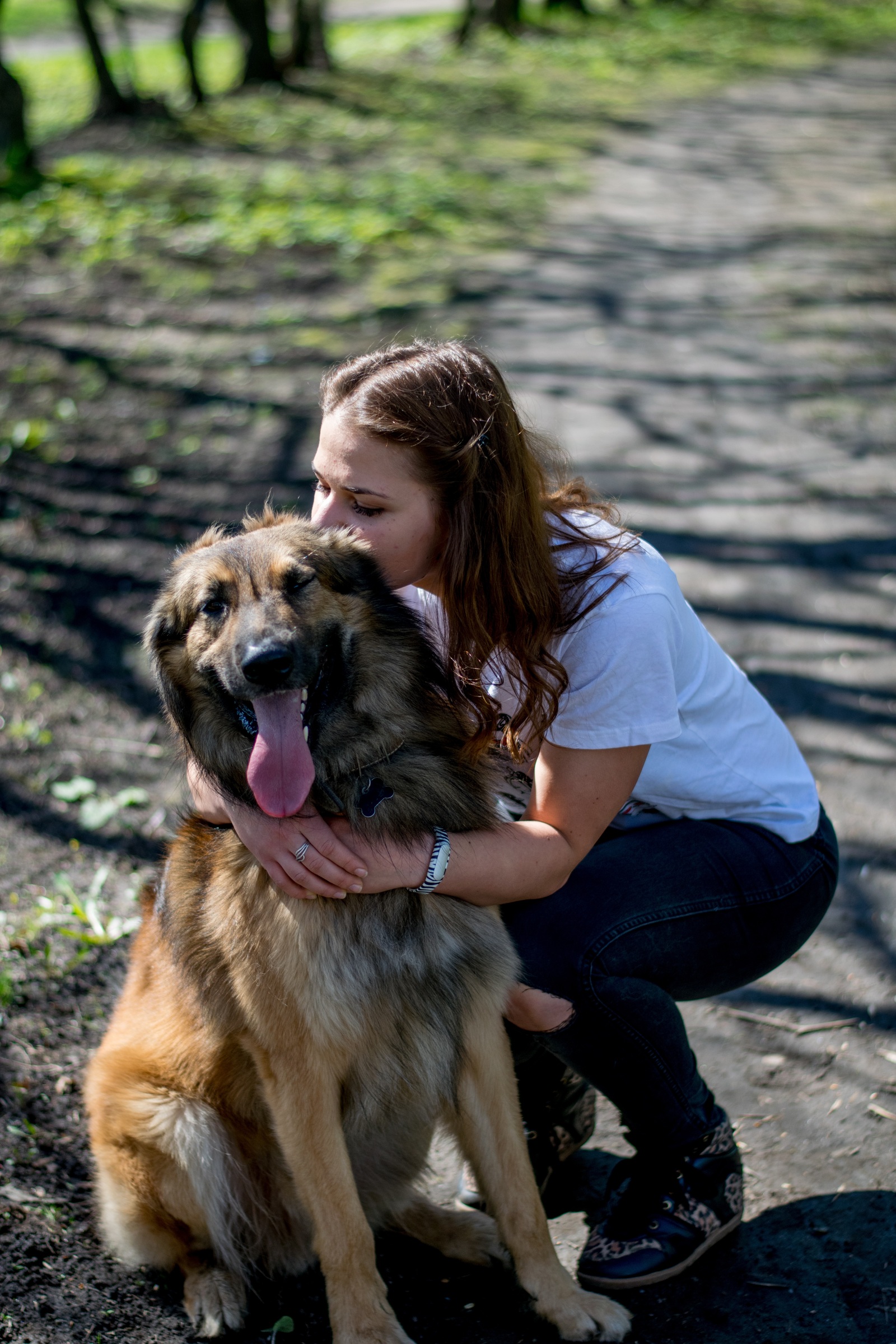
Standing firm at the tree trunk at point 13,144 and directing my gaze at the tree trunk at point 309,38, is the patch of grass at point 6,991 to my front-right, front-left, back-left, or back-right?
back-right

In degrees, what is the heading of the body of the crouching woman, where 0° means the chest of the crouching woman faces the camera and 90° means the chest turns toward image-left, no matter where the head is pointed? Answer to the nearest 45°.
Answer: approximately 90°

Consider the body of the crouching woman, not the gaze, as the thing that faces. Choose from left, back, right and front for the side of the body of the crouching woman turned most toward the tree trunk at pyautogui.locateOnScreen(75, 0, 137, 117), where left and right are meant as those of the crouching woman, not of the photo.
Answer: right

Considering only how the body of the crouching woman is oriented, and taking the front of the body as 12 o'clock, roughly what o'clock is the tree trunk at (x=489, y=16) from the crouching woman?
The tree trunk is roughly at 3 o'clock from the crouching woman.

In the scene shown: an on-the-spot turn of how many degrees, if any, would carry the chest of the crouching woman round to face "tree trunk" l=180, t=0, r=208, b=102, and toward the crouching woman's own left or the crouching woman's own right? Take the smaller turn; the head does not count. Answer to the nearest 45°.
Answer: approximately 90° to the crouching woman's own right

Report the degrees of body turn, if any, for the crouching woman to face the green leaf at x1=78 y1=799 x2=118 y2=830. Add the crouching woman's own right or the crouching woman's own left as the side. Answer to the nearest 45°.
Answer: approximately 45° to the crouching woman's own right

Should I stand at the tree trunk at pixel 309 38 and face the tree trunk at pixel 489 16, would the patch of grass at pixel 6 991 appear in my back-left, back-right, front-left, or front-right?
back-right

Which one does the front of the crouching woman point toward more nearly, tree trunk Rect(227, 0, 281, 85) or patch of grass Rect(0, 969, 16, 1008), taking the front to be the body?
the patch of grass
